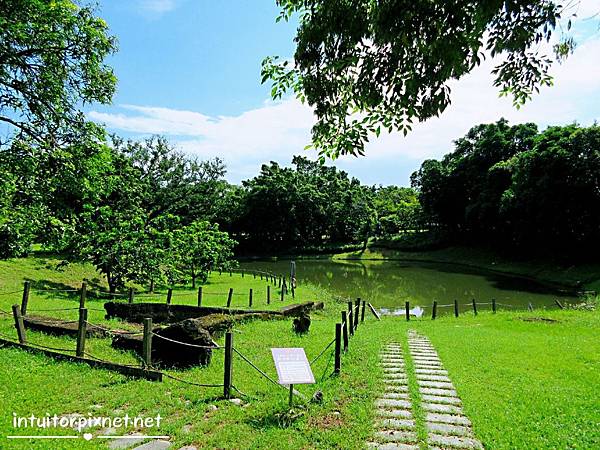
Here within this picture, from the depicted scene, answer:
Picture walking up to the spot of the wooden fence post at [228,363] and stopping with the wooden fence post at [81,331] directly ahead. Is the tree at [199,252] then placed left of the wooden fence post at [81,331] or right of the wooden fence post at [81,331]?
right

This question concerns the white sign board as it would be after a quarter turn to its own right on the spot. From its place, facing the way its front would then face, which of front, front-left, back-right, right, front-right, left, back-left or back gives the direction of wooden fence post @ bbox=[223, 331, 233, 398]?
front-right

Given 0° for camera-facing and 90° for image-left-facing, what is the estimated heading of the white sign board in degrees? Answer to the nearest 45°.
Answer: approximately 0°

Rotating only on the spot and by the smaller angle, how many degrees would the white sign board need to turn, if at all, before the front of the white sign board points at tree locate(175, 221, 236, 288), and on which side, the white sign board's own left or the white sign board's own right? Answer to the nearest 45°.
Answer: approximately 180°

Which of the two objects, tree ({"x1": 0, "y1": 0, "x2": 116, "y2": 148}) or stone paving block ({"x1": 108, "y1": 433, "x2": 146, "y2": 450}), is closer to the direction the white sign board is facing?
the stone paving block

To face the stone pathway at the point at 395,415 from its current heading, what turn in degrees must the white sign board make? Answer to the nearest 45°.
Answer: approximately 90° to its left

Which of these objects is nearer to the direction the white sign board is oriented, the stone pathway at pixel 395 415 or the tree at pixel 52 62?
the stone pathway

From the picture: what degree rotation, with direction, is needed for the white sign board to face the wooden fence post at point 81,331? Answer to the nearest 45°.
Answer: approximately 135° to its right
